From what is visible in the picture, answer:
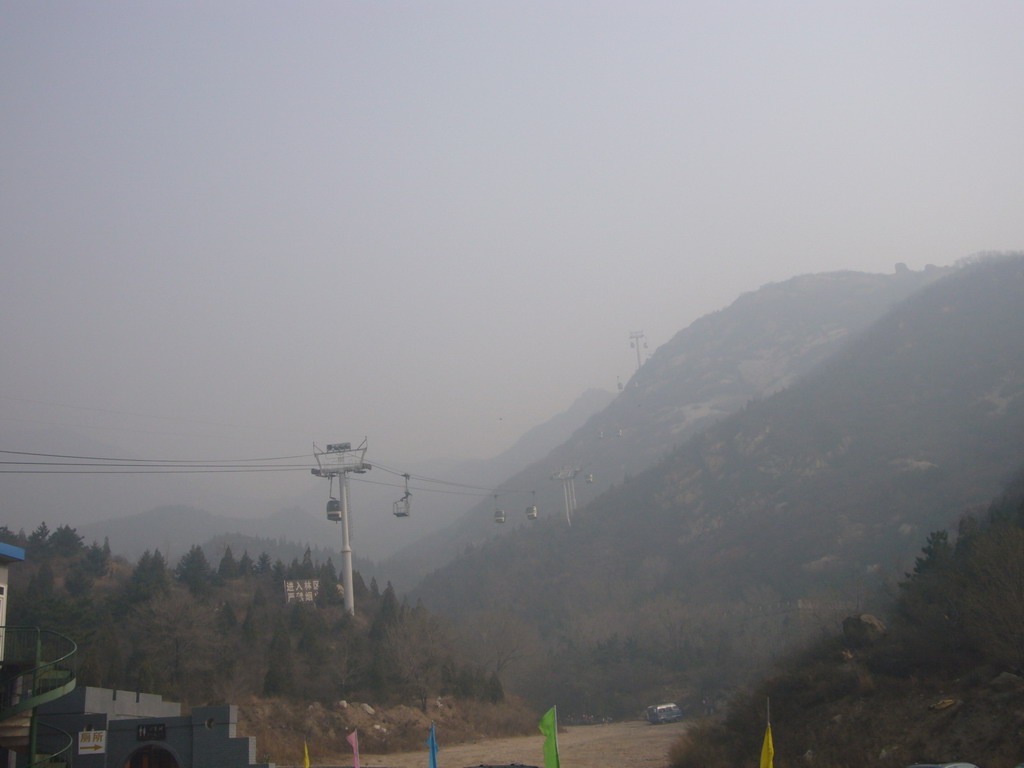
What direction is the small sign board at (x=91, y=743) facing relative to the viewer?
toward the camera

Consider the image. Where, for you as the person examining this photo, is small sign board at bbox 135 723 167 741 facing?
facing the viewer

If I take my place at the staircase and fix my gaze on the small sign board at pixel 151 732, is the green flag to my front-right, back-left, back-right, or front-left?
front-right

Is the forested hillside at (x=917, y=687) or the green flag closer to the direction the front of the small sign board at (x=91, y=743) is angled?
the green flag

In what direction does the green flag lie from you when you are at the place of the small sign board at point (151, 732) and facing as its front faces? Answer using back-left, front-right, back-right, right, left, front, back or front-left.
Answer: front-left

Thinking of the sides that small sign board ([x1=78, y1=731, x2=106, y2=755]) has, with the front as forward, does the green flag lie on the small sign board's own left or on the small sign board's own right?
on the small sign board's own left

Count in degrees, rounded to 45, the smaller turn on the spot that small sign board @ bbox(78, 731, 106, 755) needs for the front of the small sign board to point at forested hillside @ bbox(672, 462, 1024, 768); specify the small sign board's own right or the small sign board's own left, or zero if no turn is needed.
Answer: approximately 90° to the small sign board's own left

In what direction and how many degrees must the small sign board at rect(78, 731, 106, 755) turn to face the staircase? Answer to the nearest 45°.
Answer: approximately 45° to its right

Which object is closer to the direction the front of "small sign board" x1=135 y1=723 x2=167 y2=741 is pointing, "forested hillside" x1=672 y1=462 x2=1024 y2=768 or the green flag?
the green flag

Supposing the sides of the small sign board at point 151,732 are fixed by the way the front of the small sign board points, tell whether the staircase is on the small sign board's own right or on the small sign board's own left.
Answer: on the small sign board's own right

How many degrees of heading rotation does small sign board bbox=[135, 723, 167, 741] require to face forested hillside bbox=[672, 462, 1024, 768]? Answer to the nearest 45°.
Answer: approximately 90° to its left
